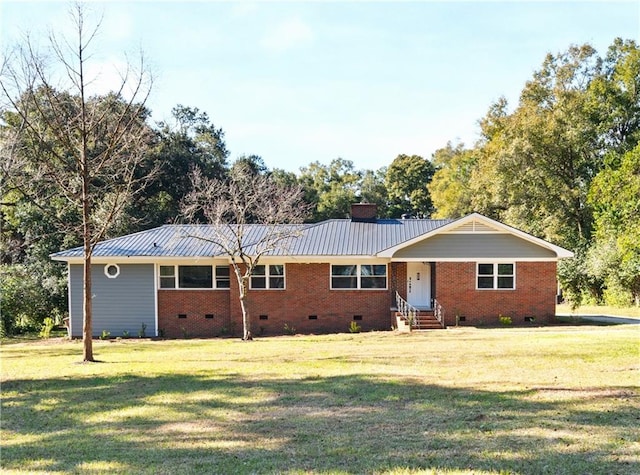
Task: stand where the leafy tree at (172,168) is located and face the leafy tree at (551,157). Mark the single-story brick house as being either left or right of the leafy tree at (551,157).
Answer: right

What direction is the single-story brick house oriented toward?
toward the camera

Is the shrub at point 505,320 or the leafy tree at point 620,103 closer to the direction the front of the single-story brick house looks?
the shrub

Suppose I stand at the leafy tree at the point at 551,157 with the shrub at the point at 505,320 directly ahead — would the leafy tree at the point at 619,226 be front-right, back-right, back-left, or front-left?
front-left

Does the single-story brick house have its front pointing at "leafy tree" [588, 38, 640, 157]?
no

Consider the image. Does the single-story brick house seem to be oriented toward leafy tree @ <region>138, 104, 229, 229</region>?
no

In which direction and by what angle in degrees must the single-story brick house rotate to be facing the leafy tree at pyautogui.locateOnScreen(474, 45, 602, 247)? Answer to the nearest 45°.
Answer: approximately 135° to its left

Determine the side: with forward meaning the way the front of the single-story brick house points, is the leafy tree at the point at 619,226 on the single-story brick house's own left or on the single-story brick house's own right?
on the single-story brick house's own left
